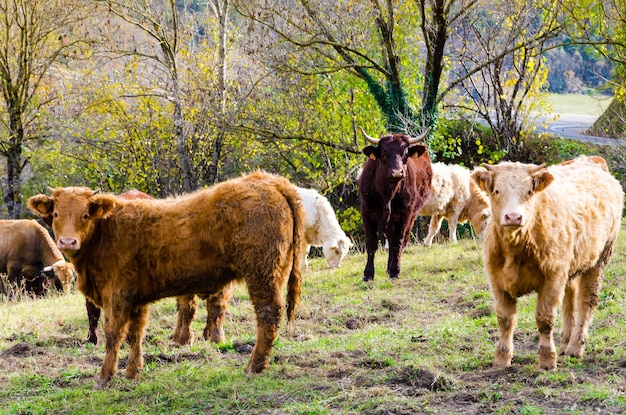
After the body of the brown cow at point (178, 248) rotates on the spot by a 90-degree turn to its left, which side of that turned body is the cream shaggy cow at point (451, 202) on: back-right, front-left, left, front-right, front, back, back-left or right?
back-left

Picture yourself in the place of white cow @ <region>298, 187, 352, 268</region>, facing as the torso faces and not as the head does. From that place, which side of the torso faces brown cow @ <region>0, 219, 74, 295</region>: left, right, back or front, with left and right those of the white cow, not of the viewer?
back

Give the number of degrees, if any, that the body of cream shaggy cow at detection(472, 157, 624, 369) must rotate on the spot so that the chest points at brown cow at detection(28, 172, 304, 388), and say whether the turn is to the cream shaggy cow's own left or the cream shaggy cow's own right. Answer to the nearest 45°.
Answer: approximately 45° to the cream shaggy cow's own right

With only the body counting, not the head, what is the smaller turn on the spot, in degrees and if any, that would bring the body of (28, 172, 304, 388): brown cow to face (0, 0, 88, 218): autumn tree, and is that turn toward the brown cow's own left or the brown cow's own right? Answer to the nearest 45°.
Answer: approximately 90° to the brown cow's own right

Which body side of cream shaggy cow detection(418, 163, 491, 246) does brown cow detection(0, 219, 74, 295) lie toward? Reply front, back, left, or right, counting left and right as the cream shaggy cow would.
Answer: back

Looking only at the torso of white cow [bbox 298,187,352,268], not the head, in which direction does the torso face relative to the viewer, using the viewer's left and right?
facing to the right of the viewer

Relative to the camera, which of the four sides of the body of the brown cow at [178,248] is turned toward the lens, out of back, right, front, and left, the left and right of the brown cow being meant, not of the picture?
left

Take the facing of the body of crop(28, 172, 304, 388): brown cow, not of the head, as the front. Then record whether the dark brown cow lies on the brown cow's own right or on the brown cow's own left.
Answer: on the brown cow's own right

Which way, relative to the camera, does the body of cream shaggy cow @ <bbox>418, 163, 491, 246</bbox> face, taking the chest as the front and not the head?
to the viewer's right

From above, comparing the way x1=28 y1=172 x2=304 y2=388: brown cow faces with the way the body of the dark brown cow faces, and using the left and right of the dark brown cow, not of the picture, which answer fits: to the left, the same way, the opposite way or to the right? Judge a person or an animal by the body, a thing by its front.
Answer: to the right
